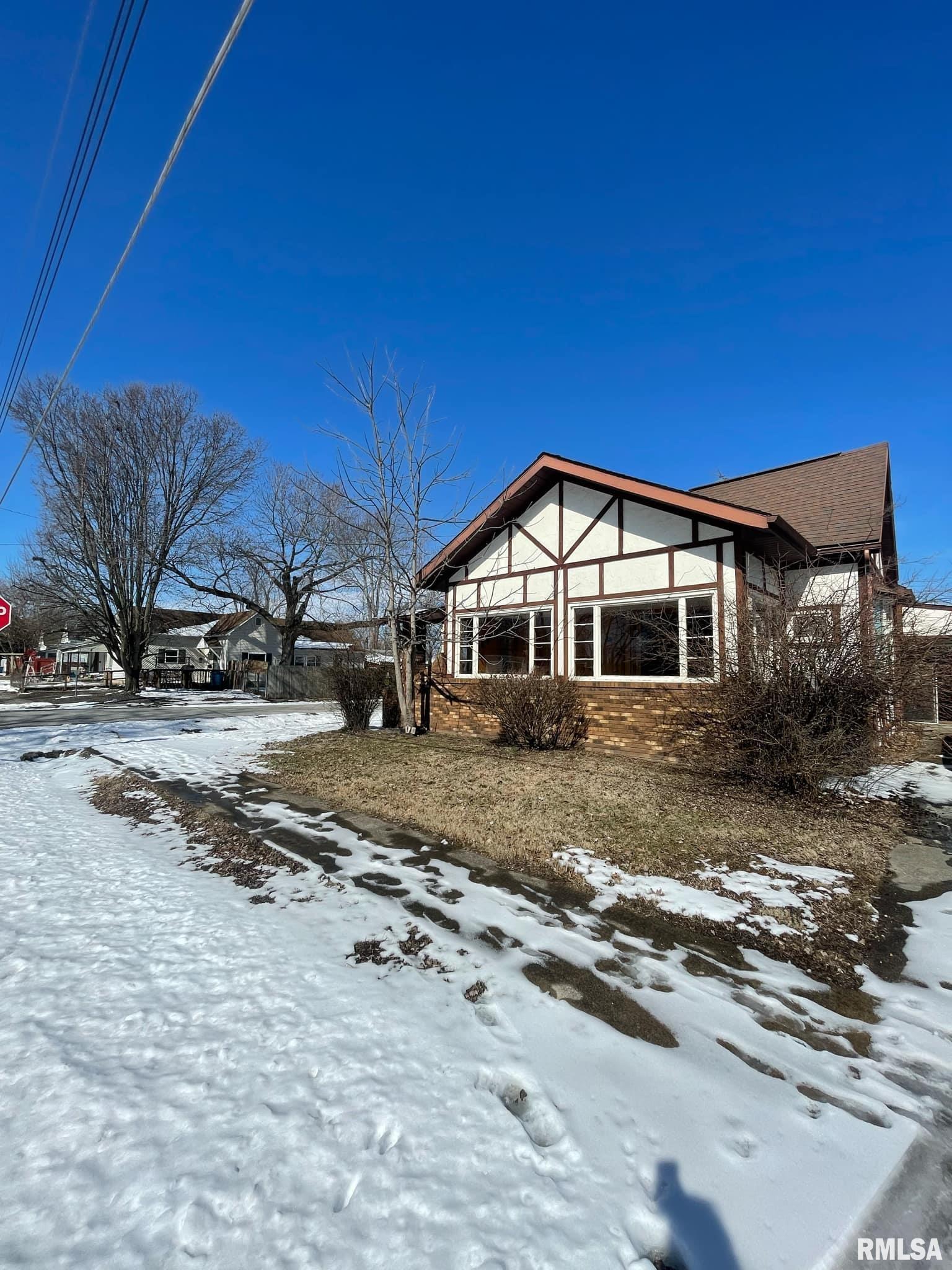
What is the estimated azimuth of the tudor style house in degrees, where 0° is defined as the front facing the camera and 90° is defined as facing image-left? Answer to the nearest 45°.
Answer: approximately 45°

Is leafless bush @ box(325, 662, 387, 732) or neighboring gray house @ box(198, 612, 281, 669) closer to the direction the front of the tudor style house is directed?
the leafless bush

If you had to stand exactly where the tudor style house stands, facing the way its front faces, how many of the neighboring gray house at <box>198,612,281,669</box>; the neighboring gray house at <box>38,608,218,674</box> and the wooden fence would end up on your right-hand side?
3

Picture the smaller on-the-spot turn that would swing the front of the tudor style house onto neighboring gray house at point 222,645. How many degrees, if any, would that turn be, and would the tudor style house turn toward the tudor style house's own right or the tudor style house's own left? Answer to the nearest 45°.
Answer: approximately 90° to the tudor style house's own right

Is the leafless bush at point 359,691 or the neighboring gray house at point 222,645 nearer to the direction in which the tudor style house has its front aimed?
the leafless bush

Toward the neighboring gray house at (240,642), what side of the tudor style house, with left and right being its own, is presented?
right

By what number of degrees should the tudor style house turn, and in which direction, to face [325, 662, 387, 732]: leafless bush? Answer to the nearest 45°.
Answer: approximately 45° to its right

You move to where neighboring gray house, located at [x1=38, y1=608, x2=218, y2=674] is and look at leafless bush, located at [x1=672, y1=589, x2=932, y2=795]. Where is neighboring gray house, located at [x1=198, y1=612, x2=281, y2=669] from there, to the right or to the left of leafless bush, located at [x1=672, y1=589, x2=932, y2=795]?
left

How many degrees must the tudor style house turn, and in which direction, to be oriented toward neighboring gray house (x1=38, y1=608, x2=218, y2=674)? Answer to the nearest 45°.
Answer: approximately 90° to its right
